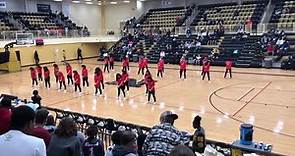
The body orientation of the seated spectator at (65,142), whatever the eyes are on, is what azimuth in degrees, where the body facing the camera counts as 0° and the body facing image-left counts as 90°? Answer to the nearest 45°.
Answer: approximately 225°

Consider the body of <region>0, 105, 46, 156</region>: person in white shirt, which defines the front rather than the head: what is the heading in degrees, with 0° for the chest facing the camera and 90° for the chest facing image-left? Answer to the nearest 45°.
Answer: approximately 225°

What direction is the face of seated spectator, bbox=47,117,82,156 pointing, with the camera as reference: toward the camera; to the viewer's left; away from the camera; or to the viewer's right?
away from the camera

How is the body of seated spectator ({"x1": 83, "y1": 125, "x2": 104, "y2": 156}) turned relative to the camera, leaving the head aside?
away from the camera

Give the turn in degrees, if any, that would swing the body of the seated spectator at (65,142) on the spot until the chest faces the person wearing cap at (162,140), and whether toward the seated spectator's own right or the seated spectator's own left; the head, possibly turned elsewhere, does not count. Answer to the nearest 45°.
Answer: approximately 45° to the seated spectator's own right
